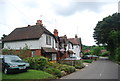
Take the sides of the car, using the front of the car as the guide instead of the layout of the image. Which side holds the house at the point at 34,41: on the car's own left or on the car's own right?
on the car's own left

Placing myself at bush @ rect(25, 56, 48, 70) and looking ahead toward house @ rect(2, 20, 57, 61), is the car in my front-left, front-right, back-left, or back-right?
back-left

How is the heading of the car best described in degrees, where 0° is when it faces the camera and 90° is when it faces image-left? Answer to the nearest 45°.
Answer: approximately 315°
